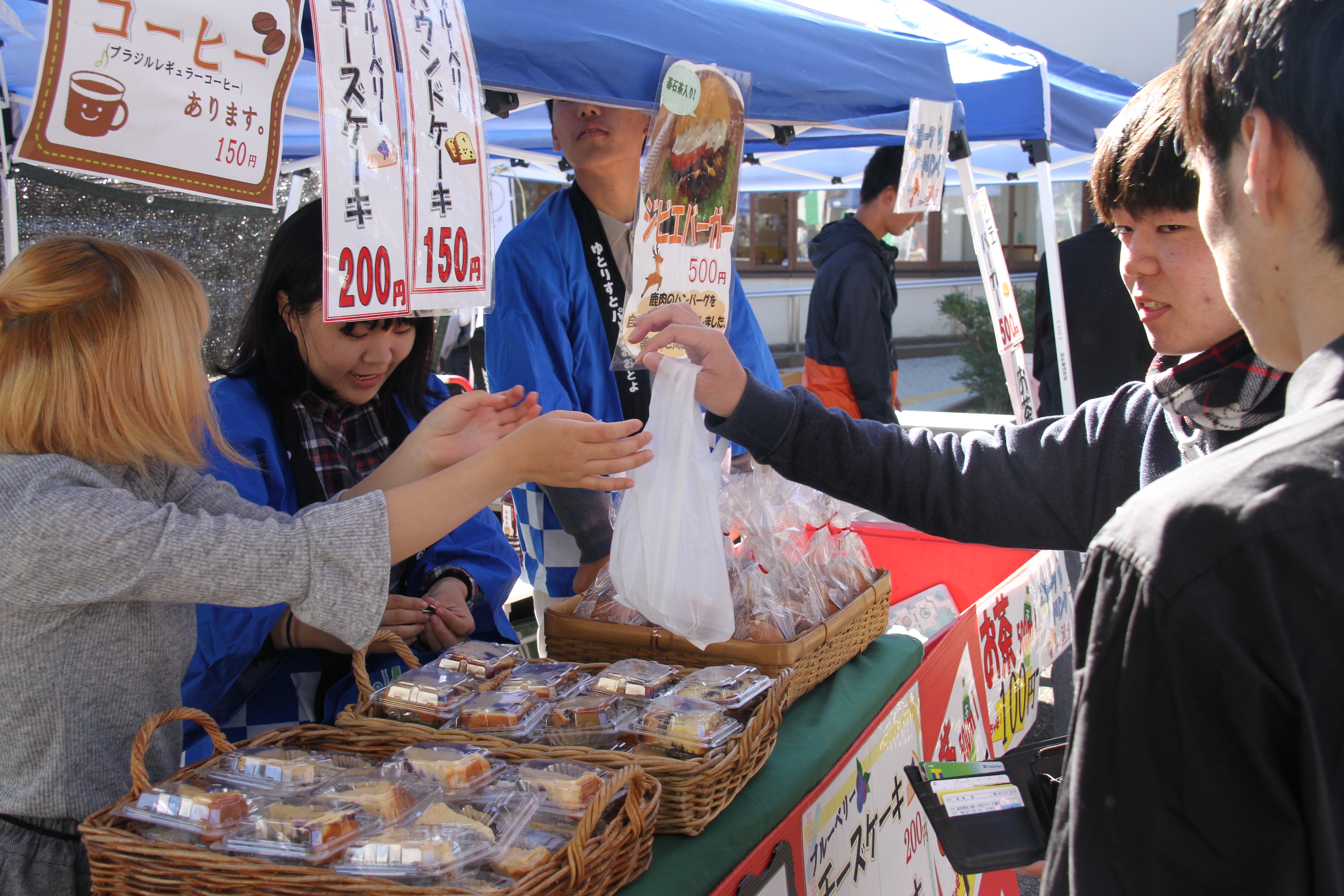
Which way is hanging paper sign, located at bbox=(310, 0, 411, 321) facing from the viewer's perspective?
toward the camera

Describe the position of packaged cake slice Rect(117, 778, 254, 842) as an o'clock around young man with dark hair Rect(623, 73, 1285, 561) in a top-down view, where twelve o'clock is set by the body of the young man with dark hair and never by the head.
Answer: The packaged cake slice is roughly at 12 o'clock from the young man with dark hair.

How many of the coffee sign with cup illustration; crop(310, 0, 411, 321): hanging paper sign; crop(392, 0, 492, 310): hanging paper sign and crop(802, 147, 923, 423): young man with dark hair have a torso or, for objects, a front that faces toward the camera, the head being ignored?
3

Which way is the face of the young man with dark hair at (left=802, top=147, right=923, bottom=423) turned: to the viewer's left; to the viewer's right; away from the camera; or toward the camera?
to the viewer's right

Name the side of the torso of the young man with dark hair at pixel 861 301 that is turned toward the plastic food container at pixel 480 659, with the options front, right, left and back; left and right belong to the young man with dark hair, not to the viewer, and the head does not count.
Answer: right

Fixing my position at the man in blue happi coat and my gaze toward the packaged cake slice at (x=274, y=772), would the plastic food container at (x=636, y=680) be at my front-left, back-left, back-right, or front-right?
front-left

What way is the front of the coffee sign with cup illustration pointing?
toward the camera

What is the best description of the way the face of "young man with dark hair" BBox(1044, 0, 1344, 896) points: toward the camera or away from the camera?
away from the camera

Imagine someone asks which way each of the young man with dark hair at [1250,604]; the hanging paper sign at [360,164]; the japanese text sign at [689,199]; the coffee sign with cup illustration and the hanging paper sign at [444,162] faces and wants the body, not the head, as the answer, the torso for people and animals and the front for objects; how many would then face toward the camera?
4

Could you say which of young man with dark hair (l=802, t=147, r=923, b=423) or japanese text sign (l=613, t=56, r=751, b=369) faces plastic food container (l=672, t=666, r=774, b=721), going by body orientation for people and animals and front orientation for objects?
the japanese text sign

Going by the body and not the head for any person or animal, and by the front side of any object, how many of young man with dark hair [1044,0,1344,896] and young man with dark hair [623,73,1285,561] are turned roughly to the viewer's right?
0

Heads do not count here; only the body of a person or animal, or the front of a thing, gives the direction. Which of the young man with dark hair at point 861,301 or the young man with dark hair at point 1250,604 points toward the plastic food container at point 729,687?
the young man with dark hair at point 1250,604

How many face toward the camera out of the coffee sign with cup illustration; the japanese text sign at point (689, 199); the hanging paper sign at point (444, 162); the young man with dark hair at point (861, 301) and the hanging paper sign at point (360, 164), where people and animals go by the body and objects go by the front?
4

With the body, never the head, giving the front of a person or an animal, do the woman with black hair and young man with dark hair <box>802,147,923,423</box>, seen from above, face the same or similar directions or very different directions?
same or similar directions

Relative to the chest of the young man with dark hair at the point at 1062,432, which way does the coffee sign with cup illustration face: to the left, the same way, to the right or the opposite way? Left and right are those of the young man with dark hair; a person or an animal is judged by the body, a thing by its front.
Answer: to the left

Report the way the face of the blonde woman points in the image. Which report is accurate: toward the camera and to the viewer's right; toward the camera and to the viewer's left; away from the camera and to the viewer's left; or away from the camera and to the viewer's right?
away from the camera and to the viewer's right
